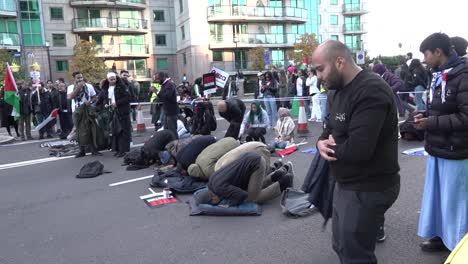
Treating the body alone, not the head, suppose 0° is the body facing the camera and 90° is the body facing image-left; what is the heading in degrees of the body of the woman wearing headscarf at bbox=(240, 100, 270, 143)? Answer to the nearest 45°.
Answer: approximately 45°

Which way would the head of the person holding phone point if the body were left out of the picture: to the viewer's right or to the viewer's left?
to the viewer's left

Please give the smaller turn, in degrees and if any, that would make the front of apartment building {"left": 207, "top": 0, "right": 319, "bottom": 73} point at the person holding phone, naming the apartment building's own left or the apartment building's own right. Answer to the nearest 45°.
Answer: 0° — it already faces them

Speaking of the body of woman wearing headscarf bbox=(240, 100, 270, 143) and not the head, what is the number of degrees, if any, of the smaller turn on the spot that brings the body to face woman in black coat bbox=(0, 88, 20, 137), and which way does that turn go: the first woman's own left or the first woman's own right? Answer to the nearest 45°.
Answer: approximately 90° to the first woman's own right

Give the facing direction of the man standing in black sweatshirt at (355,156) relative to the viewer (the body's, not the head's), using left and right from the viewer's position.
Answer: facing to the left of the viewer
